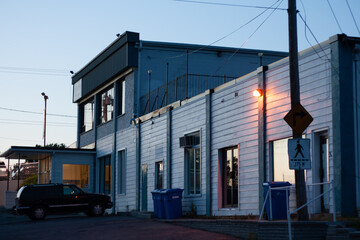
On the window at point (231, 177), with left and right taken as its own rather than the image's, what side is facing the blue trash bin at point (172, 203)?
right

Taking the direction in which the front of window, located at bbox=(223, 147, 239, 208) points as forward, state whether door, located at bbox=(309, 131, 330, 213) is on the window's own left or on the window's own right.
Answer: on the window's own left

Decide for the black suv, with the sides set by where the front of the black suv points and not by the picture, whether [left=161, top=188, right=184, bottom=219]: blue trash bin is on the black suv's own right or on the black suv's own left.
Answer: on the black suv's own right

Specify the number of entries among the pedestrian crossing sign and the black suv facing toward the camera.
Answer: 1

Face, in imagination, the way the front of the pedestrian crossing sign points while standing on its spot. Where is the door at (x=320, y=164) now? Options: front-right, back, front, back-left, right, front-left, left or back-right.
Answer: back

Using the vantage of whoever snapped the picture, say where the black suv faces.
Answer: facing to the right of the viewer

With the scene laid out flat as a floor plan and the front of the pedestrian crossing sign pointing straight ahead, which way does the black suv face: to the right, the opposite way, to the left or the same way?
to the left

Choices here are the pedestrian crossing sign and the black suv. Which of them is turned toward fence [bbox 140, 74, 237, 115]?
the black suv

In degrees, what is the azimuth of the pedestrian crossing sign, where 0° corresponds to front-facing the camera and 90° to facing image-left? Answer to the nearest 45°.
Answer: approximately 0°
